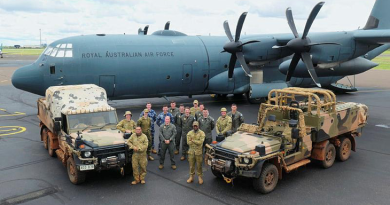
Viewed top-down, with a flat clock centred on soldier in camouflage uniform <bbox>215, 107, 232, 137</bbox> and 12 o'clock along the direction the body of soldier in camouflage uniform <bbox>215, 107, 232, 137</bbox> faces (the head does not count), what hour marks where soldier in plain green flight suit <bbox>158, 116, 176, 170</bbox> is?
soldier in plain green flight suit <bbox>158, 116, 176, 170</bbox> is roughly at 2 o'clock from soldier in camouflage uniform <bbox>215, 107, 232, 137</bbox>.

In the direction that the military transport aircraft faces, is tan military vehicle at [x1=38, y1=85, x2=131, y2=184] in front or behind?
in front

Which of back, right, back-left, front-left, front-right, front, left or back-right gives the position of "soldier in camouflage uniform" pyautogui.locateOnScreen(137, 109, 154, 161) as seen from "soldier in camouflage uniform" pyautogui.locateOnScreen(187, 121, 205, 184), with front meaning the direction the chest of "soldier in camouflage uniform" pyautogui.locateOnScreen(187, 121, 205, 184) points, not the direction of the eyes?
back-right

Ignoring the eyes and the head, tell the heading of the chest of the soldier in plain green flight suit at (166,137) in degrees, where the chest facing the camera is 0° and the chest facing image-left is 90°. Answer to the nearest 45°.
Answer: approximately 0°

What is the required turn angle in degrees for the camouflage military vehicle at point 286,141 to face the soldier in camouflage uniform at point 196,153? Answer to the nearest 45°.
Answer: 0° — it already faces them

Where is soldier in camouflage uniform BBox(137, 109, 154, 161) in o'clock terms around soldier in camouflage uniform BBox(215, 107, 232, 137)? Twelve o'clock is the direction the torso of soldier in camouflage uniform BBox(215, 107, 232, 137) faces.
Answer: soldier in camouflage uniform BBox(137, 109, 154, 161) is roughly at 3 o'clock from soldier in camouflage uniform BBox(215, 107, 232, 137).

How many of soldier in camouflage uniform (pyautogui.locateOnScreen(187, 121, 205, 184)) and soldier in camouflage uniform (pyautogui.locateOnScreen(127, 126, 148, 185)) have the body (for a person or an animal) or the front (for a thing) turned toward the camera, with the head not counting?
2

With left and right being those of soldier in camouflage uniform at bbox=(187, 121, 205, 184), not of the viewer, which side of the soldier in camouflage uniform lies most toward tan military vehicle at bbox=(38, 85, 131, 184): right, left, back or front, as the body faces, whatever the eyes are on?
right

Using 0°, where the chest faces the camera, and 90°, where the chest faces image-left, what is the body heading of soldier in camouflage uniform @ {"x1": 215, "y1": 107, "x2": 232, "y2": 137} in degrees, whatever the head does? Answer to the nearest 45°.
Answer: approximately 0°

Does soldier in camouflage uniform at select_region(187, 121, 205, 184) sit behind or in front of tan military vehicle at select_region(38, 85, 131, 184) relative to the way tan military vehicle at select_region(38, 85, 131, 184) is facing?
in front

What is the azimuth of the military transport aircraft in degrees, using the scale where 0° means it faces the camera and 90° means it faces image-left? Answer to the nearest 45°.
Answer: approximately 45°

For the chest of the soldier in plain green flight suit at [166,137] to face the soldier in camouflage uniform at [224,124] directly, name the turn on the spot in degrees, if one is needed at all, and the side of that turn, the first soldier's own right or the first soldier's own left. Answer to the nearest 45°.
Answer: approximately 90° to the first soldier's own left
